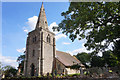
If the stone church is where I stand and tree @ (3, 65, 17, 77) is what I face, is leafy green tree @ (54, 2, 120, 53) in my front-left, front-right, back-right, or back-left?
back-left

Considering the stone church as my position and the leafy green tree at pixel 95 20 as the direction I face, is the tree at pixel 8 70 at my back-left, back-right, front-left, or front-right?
back-right

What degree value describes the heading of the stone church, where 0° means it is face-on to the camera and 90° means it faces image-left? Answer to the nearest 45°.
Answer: approximately 45°

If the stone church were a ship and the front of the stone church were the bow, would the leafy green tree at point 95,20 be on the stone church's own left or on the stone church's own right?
on the stone church's own left
